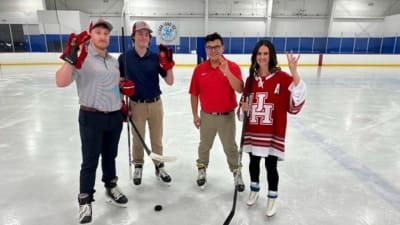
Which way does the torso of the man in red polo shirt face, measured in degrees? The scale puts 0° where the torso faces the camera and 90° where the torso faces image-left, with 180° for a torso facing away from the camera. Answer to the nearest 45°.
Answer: approximately 0°

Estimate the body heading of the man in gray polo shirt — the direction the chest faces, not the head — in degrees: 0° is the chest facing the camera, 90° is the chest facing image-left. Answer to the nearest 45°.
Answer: approximately 315°

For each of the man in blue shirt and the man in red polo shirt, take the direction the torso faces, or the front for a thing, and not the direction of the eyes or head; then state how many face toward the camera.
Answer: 2

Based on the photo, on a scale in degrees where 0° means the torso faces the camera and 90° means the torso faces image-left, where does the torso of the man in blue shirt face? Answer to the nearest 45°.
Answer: approximately 0°
